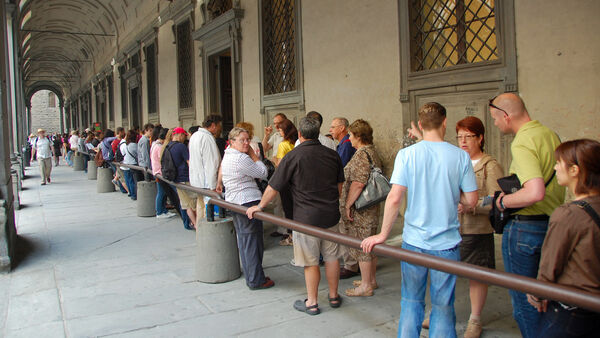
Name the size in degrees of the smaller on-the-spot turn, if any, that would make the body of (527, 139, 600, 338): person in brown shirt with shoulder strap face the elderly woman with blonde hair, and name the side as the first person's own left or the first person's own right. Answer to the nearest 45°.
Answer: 0° — they already face them

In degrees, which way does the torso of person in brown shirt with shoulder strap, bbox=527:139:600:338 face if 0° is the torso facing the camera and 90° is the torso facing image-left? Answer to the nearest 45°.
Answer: approximately 135°

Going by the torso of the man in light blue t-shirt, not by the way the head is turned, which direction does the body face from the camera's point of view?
away from the camera

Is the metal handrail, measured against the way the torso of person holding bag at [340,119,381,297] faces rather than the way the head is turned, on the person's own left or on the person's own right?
on the person's own left

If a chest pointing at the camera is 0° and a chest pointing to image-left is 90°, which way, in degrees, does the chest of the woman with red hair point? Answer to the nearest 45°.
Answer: approximately 45°

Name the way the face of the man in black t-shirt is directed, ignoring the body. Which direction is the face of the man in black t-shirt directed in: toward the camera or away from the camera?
away from the camera

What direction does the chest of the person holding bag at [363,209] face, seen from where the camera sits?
to the viewer's left

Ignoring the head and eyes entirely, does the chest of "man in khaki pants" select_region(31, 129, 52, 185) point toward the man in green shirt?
yes
